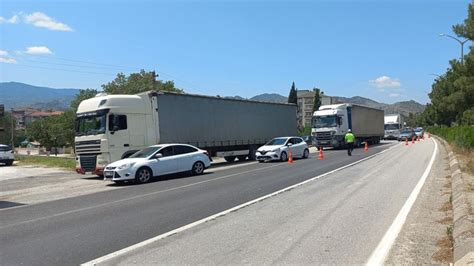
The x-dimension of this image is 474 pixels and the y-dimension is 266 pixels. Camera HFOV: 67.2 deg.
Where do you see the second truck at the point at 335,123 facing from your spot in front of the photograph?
facing the viewer and to the left of the viewer

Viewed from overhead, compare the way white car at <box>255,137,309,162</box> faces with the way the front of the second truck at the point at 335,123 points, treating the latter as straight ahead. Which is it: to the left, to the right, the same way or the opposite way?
the same way

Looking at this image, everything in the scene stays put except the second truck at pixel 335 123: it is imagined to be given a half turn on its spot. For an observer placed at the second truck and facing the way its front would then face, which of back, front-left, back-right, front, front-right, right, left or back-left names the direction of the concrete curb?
back-right

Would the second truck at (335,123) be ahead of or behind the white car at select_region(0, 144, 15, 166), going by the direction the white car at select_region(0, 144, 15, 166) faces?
behind

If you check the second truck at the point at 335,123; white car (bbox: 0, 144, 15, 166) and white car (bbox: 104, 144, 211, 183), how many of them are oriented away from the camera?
0

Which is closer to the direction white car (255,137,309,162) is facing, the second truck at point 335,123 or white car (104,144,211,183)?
the white car

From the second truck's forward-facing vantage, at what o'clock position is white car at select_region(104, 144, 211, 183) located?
The white car is roughly at 11 o'clock from the second truck.

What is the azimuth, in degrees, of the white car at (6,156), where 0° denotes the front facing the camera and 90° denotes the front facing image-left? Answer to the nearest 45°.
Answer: approximately 90°

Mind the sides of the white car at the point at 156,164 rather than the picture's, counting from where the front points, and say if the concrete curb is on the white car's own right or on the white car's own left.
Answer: on the white car's own left

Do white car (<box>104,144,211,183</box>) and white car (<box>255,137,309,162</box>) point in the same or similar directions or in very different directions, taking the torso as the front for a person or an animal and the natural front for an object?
same or similar directions

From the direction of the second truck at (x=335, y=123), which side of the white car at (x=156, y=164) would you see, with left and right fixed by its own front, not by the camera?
back
